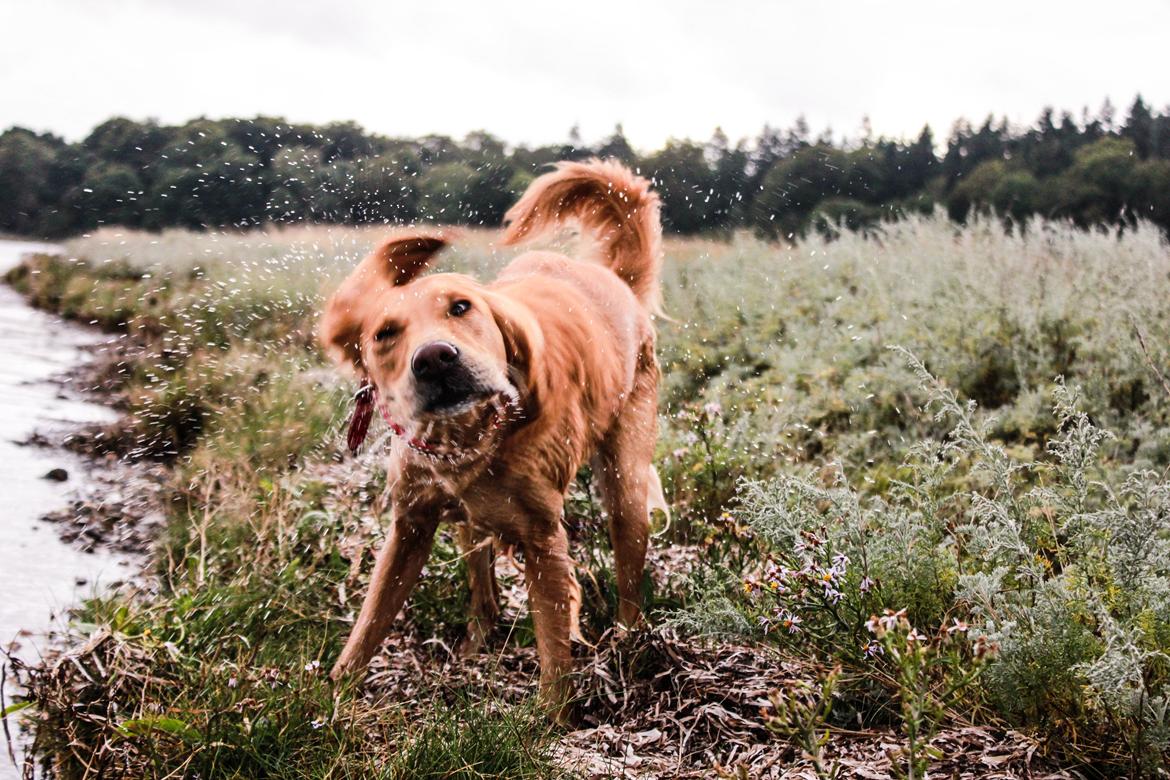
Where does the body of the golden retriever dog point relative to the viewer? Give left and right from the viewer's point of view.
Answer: facing the viewer and to the left of the viewer
